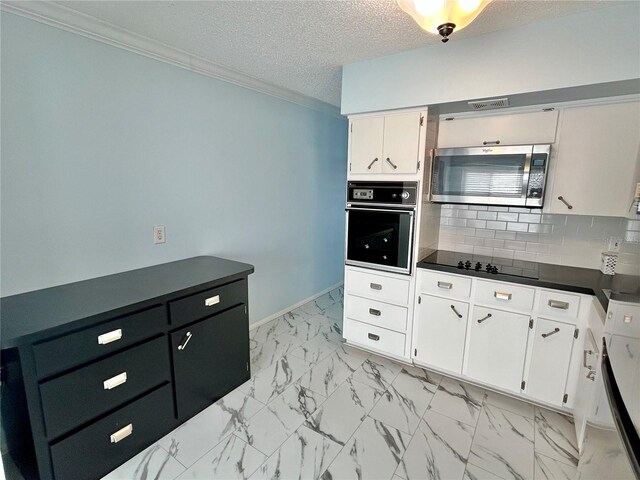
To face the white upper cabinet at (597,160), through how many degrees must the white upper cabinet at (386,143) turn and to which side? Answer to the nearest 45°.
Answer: approximately 135° to its left

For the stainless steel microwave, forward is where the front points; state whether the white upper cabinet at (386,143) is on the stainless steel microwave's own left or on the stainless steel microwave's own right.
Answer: on the stainless steel microwave's own right

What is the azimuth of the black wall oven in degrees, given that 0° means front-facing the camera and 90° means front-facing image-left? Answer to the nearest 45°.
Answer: approximately 45°

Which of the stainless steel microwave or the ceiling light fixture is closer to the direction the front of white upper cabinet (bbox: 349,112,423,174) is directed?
the ceiling light fixture

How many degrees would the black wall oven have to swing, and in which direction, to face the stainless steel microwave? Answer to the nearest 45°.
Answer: approximately 135° to its left

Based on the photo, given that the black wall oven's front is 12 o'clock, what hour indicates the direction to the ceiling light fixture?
The ceiling light fixture is roughly at 10 o'clock from the black wall oven.

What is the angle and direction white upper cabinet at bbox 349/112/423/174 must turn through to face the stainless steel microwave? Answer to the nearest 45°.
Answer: approximately 135° to its left

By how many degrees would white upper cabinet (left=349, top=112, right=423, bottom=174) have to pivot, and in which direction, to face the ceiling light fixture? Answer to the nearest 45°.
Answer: approximately 45° to its left

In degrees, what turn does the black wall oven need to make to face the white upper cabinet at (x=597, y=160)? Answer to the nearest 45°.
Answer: approximately 135° to its left

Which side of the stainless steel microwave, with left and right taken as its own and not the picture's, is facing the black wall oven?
right

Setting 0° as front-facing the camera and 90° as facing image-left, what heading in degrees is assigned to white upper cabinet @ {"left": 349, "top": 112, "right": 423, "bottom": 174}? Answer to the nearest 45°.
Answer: approximately 45°
